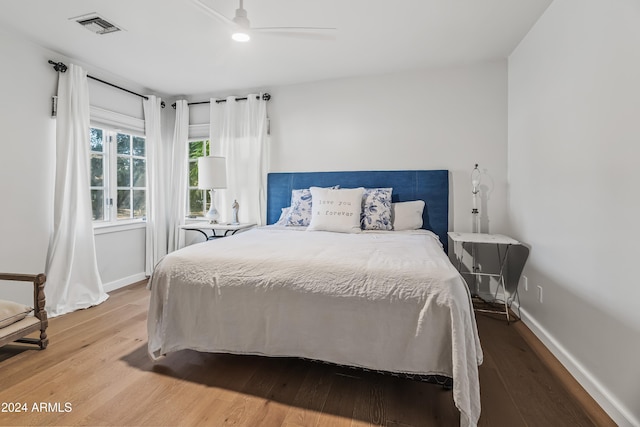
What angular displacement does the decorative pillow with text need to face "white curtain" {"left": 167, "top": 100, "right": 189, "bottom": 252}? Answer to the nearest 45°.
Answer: approximately 135° to its right

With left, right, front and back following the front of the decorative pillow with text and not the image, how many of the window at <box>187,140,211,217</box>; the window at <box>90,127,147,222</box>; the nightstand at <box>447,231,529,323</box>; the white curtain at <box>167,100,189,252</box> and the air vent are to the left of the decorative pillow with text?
1

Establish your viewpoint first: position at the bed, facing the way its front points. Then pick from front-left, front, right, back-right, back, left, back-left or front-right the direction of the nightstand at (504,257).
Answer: back-left

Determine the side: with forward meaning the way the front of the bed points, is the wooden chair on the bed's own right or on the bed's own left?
on the bed's own right

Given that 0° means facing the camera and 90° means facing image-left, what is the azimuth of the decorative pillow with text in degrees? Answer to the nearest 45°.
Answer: approximately 0°

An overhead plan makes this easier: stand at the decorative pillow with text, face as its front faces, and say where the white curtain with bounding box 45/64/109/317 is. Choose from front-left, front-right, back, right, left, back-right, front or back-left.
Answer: right

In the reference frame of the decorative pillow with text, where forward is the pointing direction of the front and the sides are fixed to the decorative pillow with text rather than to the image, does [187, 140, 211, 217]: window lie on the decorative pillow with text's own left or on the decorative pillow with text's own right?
on the decorative pillow with text's own right

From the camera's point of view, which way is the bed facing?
toward the camera
